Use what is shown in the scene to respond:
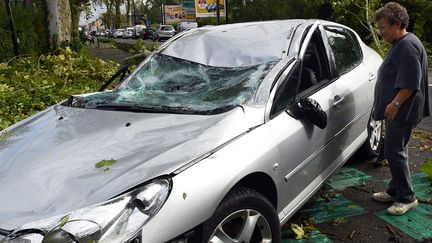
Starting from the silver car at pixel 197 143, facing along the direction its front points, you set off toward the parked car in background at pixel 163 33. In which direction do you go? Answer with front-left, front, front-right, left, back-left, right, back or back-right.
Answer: back-right

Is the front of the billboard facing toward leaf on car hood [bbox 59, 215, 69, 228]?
yes

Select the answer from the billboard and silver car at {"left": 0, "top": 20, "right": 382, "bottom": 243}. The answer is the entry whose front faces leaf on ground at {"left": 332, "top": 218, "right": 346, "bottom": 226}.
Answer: the billboard

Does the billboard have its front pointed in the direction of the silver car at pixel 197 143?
yes

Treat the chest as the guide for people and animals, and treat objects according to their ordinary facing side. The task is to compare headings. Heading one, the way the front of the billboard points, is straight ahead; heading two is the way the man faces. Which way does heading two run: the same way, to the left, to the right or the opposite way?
to the right

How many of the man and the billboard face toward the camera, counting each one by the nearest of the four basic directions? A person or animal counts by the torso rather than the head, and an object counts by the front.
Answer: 1

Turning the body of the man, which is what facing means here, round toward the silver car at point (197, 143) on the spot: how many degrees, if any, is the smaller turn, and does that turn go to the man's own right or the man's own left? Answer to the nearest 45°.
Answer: approximately 45° to the man's own left

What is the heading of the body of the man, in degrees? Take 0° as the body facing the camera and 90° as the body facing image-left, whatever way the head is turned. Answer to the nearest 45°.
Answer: approximately 90°

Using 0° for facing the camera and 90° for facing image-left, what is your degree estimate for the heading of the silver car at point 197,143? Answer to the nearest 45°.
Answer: approximately 45°

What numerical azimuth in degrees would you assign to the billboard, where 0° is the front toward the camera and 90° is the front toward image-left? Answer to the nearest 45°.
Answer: approximately 0°
